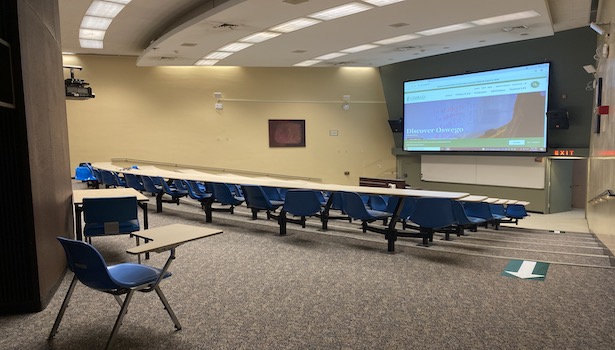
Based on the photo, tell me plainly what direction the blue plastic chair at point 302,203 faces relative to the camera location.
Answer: facing away from the viewer

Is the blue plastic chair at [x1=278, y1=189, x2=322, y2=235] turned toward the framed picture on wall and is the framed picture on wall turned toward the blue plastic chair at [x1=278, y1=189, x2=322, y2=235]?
yes

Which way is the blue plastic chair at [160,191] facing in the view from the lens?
facing to the right of the viewer

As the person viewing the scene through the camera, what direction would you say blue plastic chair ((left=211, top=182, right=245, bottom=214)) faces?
facing away from the viewer and to the right of the viewer

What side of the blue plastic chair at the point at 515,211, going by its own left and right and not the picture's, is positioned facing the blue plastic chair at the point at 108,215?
back

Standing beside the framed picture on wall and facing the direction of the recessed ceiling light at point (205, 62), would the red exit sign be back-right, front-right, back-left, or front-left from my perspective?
back-left

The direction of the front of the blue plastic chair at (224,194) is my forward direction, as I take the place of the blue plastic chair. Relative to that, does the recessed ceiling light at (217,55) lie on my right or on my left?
on my left
